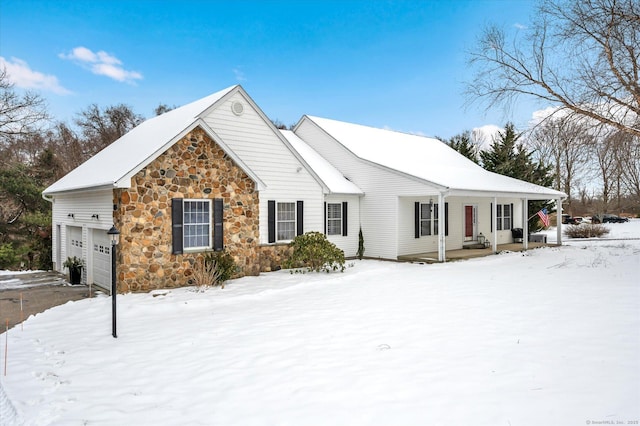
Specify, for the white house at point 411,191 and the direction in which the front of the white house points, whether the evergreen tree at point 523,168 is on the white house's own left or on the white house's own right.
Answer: on the white house's own left

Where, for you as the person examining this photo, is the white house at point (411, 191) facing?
facing the viewer and to the right of the viewer

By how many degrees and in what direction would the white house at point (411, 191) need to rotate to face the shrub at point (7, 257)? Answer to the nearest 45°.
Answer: approximately 135° to its right

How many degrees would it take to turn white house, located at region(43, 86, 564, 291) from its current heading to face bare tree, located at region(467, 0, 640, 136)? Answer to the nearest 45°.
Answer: approximately 45° to its left

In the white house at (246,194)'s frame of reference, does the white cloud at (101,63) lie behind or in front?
behind

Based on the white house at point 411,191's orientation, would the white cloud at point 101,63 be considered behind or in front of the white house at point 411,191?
behind

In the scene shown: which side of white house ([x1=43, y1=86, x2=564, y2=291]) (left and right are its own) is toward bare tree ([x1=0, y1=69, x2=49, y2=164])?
back

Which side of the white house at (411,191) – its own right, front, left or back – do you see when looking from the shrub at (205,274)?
right

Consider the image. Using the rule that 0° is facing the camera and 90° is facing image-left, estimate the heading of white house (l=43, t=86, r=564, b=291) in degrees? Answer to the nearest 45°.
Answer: approximately 315°

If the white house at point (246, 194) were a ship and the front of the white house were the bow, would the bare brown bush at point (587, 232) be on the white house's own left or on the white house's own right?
on the white house's own left
